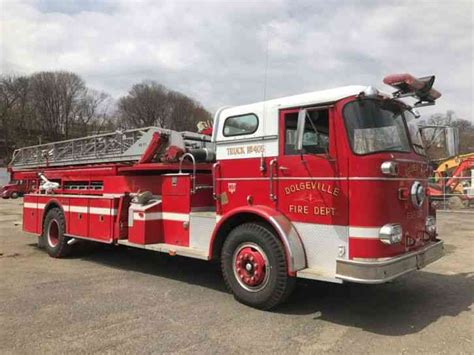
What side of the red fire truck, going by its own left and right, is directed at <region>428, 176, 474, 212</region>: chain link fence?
left

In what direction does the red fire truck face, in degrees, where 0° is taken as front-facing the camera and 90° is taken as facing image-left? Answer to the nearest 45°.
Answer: approximately 315°
